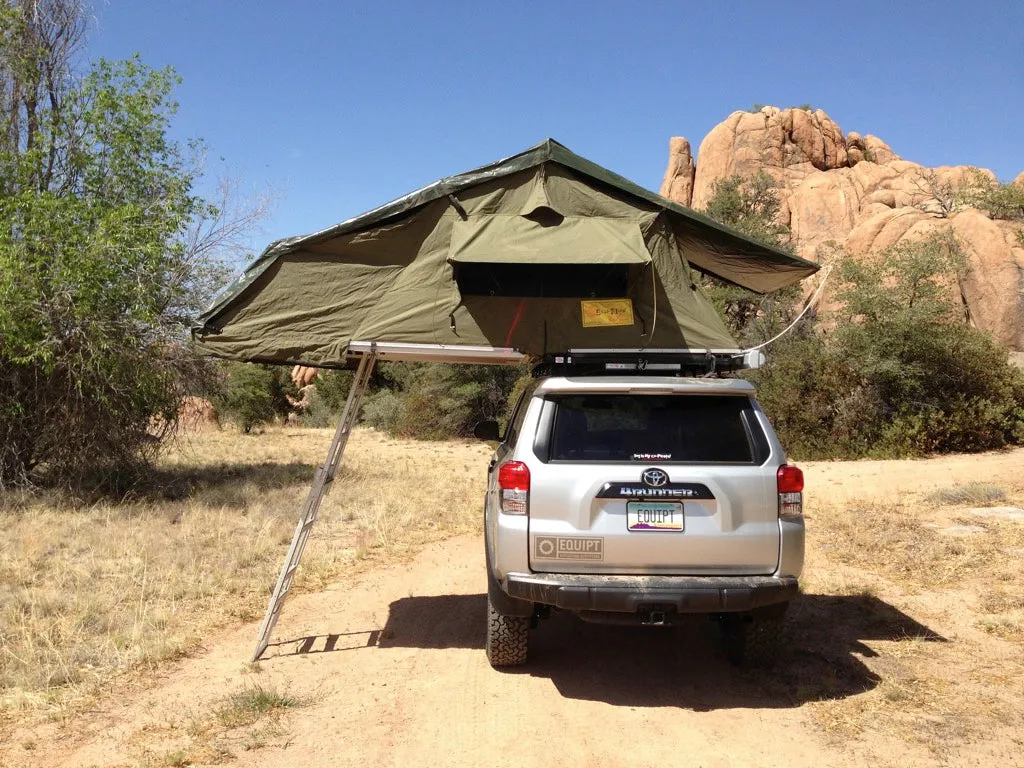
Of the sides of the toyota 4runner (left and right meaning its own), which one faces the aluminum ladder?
left

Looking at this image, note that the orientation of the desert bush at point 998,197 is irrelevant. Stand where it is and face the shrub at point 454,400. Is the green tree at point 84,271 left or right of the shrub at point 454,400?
left

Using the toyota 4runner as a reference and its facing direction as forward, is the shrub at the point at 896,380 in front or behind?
in front

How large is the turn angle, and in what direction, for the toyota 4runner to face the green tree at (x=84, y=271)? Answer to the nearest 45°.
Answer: approximately 45° to its left

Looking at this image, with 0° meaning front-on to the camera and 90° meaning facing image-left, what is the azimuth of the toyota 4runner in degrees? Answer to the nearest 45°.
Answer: approximately 180°

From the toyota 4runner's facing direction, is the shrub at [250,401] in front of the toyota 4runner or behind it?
in front

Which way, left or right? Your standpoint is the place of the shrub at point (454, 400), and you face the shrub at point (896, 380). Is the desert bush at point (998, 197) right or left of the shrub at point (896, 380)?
left

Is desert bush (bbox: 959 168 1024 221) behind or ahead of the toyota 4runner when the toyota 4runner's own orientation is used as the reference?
ahead
